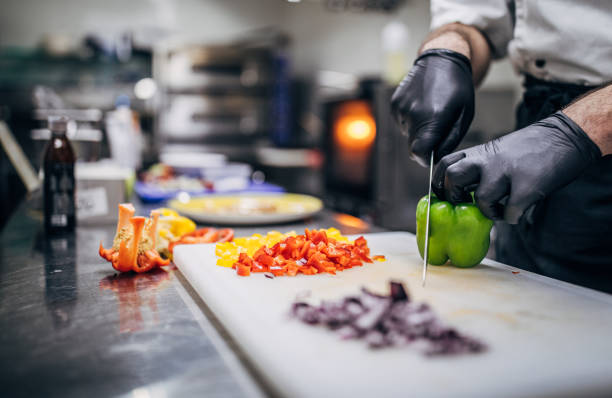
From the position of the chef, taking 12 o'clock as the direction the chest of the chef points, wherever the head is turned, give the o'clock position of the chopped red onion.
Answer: The chopped red onion is roughly at 11 o'clock from the chef.

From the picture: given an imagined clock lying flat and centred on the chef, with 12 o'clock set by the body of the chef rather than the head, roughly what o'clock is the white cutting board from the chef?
The white cutting board is roughly at 11 o'clock from the chef.

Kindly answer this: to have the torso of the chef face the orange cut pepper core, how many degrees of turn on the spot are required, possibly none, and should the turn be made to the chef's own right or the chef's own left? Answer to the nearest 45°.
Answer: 0° — they already face it

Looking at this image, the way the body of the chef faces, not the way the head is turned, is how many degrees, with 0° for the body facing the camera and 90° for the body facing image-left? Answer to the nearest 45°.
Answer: approximately 45°

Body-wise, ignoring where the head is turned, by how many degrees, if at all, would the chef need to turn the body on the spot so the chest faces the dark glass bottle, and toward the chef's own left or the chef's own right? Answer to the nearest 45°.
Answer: approximately 45° to the chef's own right
